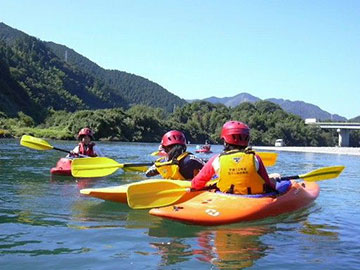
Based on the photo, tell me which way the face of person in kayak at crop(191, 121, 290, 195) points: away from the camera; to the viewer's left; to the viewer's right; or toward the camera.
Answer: away from the camera

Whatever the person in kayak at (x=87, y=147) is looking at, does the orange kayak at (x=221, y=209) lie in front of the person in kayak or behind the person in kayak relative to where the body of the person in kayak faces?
in front

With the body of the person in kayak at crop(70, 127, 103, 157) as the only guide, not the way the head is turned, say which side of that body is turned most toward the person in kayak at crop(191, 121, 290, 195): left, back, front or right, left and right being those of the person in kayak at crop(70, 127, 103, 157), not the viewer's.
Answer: front

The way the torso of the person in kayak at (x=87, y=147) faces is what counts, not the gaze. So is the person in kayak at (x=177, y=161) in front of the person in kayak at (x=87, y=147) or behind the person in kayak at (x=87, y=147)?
in front

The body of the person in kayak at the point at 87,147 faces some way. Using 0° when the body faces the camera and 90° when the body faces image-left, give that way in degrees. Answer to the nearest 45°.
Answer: approximately 0°
